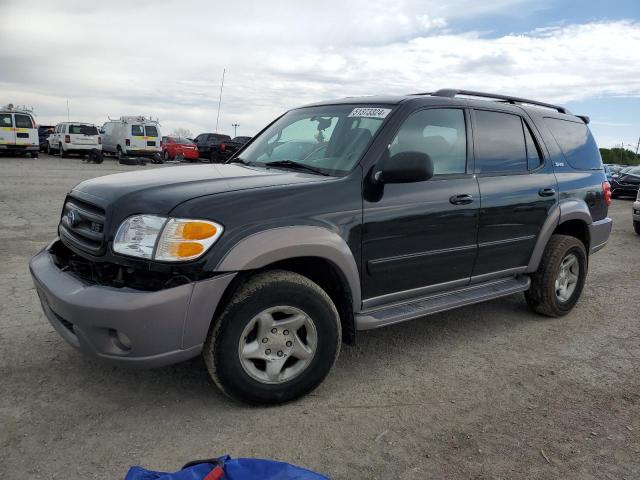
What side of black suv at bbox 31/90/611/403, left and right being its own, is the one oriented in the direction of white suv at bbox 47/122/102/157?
right

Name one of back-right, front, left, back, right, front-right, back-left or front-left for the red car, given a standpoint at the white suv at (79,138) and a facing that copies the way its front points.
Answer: back-right

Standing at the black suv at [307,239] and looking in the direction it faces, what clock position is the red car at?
The red car is roughly at 4 o'clock from the black suv.

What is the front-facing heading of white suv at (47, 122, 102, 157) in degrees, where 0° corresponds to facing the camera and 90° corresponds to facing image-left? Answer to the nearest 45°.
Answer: approximately 135°

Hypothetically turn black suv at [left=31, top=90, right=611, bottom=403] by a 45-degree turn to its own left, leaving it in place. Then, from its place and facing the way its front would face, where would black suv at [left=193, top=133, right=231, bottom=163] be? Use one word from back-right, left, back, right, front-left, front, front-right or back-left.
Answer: back

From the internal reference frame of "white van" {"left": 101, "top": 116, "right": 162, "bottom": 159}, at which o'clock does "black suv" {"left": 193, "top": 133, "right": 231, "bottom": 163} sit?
The black suv is roughly at 3 o'clock from the white van.
